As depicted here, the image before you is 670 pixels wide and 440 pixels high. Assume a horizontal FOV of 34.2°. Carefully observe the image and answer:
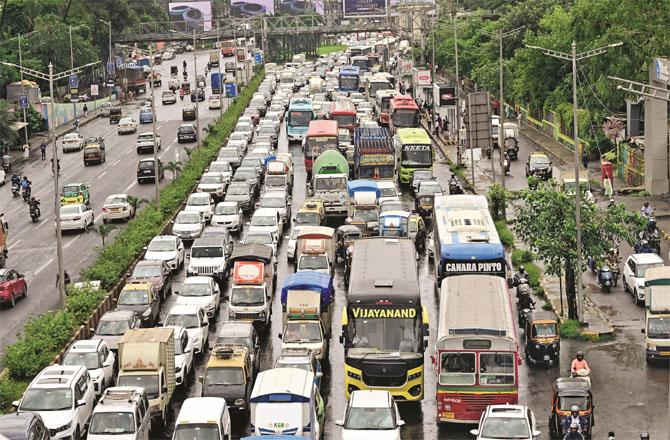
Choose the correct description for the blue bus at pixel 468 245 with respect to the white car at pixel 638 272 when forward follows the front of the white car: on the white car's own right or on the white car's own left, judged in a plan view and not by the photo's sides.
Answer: on the white car's own right

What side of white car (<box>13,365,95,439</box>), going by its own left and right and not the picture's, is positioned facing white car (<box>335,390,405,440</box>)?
left

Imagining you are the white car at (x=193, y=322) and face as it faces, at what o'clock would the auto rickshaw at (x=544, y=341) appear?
The auto rickshaw is roughly at 8 o'clock from the white car.

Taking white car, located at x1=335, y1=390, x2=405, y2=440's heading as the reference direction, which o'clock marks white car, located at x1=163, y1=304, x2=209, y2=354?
white car, located at x1=163, y1=304, x2=209, y2=354 is roughly at 5 o'clock from white car, located at x1=335, y1=390, x2=405, y2=440.

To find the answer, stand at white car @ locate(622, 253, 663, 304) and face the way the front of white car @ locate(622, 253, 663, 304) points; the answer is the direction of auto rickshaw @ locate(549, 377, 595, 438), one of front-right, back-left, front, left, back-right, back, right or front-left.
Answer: front-right

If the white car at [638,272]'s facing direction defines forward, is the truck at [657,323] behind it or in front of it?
in front

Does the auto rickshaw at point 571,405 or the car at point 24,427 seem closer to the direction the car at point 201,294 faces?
the car

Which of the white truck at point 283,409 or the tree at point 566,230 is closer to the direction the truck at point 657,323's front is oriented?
the white truck

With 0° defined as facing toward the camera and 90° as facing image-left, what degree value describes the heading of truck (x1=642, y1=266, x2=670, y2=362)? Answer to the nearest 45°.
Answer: approximately 0°

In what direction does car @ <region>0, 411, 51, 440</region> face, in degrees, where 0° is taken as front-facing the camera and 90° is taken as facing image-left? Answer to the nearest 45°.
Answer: approximately 45°

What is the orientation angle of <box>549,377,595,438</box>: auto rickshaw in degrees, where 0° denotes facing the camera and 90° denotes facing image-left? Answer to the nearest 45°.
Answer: approximately 0°
